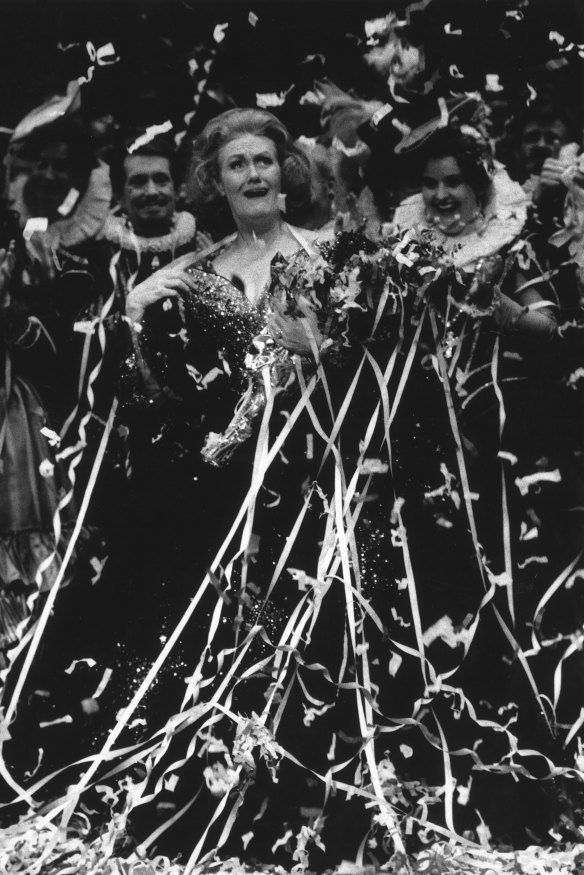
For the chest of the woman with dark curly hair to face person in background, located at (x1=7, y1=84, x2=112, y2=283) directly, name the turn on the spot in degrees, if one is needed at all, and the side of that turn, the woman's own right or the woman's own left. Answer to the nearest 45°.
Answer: approximately 45° to the woman's own right

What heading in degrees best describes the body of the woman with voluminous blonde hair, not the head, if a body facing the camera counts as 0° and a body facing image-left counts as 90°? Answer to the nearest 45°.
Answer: approximately 0°

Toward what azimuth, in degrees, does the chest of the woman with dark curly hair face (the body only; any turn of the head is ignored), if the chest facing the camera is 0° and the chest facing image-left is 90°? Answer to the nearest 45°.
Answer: approximately 45°
